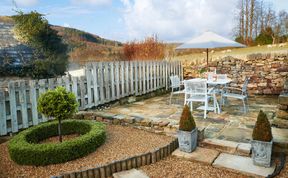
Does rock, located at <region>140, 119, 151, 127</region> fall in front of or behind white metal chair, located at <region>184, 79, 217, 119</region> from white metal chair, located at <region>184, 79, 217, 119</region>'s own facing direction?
behind

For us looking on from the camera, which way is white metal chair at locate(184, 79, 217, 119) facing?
facing away from the viewer and to the right of the viewer

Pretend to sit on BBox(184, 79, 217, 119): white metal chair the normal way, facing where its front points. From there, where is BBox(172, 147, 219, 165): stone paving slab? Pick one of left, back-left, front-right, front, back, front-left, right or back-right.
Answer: back-right

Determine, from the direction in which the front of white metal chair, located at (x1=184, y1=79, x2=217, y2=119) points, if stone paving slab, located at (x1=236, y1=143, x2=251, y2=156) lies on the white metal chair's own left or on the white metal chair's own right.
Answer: on the white metal chair's own right

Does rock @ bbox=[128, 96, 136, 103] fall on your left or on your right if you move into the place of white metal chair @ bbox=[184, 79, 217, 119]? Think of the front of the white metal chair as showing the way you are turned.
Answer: on your left

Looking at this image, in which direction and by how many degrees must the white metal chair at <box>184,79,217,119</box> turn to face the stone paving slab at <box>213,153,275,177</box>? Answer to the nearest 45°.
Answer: approximately 135° to its right

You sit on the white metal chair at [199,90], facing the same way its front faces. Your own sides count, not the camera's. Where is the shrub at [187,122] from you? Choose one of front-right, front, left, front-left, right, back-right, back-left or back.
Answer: back-right

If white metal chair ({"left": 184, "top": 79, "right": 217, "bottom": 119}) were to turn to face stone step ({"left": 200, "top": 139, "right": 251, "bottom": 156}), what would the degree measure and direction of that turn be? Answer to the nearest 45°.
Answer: approximately 135° to its right

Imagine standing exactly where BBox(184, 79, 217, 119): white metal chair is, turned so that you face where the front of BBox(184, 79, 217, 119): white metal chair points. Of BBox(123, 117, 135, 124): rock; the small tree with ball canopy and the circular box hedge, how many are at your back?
3

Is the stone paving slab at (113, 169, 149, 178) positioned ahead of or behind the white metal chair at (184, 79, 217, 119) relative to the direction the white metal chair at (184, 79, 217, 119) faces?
behind

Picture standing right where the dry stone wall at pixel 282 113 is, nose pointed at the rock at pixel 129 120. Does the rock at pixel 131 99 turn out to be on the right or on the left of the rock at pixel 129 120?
right

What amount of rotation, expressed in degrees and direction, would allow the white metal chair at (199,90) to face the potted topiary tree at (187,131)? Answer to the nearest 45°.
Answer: approximately 135° to its right

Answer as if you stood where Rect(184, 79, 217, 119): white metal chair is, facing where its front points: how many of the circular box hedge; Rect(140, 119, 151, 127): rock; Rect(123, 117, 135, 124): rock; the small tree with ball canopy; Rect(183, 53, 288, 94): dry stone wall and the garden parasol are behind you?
4

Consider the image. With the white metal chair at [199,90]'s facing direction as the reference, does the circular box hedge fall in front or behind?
behind

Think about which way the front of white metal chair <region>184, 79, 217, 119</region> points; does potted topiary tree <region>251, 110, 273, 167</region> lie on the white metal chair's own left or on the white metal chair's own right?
on the white metal chair's own right
